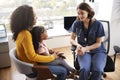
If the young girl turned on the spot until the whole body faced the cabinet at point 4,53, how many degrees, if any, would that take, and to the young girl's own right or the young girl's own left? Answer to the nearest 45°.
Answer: approximately 135° to the young girl's own left

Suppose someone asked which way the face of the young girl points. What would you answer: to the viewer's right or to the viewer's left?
to the viewer's right

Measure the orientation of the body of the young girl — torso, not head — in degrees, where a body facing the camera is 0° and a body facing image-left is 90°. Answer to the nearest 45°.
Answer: approximately 270°
